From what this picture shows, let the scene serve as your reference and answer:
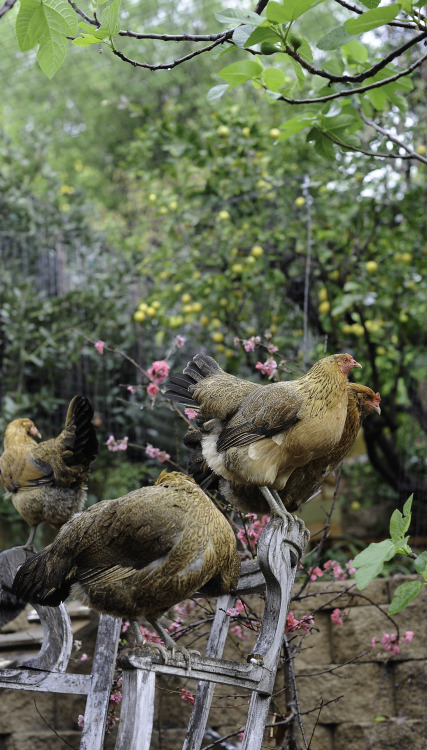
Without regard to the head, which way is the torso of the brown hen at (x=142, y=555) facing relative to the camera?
to the viewer's right

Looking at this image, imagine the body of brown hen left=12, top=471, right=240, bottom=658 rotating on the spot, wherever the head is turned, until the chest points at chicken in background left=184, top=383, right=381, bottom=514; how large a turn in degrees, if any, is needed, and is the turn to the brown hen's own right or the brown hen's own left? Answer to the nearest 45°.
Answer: approximately 45° to the brown hen's own left

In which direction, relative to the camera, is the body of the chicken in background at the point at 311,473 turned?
to the viewer's right

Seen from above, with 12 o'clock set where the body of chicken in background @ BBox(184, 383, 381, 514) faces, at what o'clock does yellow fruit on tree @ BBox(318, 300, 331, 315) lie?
The yellow fruit on tree is roughly at 9 o'clock from the chicken in background.

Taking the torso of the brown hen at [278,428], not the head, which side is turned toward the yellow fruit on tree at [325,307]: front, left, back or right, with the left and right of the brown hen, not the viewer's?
left

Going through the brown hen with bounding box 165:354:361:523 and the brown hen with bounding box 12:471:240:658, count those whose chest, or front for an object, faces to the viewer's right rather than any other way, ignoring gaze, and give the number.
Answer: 2

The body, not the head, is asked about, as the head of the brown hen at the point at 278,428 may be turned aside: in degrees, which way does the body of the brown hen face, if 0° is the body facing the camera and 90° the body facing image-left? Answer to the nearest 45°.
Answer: approximately 270°
